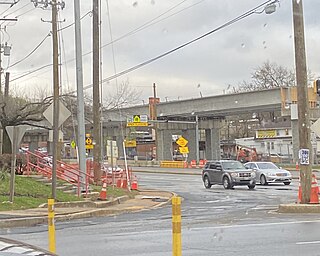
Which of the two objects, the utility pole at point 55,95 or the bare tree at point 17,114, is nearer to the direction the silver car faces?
the utility pole

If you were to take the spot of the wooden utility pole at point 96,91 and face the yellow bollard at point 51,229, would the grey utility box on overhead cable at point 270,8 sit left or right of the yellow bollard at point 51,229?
left

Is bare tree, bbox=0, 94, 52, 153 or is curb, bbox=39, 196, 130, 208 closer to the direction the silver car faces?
the curb
